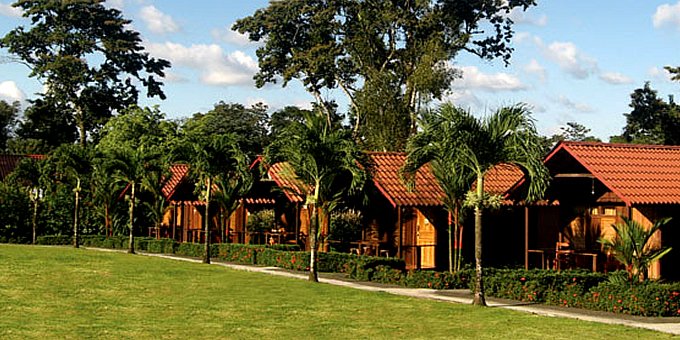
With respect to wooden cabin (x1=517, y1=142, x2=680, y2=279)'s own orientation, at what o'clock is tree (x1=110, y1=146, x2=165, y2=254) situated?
The tree is roughly at 2 o'clock from the wooden cabin.

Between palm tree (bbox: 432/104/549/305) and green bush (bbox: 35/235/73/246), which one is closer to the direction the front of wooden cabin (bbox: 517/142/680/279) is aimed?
the palm tree

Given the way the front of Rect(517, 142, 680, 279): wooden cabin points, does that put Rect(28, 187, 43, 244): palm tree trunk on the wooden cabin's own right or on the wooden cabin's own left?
on the wooden cabin's own right

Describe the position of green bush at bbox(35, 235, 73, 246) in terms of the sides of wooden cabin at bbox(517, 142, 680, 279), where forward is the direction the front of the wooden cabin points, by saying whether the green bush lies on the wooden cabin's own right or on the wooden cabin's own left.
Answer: on the wooden cabin's own right

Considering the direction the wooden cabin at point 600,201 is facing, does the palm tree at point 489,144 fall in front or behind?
in front

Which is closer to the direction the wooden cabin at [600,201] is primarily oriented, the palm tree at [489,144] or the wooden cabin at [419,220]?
the palm tree

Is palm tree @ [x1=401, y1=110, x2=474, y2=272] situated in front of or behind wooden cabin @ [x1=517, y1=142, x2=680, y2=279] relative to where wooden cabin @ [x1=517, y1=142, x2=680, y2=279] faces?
in front

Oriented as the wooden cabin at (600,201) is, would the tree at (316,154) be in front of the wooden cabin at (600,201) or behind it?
in front

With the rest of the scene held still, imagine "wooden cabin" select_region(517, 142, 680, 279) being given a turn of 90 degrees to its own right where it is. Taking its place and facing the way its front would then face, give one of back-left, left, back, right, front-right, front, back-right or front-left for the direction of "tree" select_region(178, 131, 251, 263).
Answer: front-left

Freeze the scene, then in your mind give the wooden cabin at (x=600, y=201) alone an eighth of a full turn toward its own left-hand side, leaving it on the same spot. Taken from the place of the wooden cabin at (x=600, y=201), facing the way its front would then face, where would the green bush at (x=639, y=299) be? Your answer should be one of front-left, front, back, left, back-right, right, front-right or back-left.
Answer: front

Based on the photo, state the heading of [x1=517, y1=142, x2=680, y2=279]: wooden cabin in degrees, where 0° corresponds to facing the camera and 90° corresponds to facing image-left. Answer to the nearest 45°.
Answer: approximately 45°

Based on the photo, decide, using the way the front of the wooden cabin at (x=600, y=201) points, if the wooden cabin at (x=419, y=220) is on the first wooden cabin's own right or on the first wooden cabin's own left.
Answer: on the first wooden cabin's own right

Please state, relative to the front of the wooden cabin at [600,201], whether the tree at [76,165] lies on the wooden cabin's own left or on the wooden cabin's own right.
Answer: on the wooden cabin's own right
